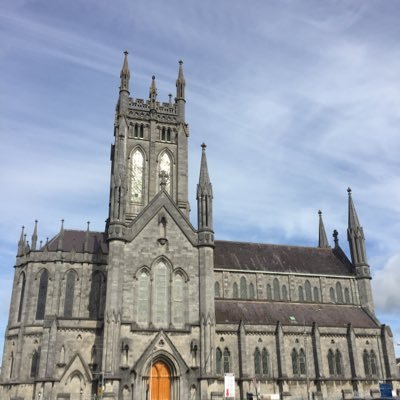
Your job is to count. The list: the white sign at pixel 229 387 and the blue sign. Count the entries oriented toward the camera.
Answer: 2

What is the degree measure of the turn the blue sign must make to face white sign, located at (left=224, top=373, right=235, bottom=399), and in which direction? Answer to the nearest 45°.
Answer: approximately 45° to its right

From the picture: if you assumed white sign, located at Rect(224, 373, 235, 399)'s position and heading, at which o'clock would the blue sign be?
The blue sign is roughly at 8 o'clock from the white sign.

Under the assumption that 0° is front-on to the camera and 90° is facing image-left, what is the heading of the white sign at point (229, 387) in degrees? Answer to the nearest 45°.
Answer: approximately 0°
